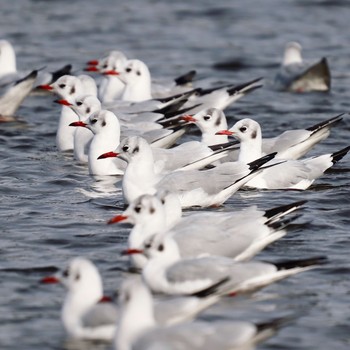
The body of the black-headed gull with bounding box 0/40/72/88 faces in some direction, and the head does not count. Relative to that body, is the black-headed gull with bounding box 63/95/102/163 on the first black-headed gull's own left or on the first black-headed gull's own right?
on the first black-headed gull's own left

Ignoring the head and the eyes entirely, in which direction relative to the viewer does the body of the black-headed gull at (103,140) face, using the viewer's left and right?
facing to the left of the viewer

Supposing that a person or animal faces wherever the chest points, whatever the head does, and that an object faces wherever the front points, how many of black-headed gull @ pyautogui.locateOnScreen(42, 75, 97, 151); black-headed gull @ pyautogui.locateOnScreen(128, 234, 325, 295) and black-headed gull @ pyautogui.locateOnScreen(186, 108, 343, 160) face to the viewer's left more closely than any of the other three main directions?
3

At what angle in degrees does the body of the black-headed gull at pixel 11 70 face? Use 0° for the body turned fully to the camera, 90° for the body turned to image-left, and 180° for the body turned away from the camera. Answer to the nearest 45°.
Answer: approximately 90°

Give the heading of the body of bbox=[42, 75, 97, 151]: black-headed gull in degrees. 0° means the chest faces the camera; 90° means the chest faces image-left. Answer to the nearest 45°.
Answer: approximately 90°

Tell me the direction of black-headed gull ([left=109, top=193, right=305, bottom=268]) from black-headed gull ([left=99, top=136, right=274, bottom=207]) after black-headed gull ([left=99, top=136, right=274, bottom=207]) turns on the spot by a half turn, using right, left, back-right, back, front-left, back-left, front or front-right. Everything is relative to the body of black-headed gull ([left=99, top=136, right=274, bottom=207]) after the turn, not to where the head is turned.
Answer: right

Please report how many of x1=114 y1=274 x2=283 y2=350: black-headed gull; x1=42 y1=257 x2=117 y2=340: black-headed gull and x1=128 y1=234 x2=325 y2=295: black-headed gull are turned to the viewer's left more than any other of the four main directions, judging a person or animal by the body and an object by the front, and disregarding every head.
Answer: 3

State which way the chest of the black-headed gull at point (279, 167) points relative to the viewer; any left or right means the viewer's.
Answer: facing to the left of the viewer

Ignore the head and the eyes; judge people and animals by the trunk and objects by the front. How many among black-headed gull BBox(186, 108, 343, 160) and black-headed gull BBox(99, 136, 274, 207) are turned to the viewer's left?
2

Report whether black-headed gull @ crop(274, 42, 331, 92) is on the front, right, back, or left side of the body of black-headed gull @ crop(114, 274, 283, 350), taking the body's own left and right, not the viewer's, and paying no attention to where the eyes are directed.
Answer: right

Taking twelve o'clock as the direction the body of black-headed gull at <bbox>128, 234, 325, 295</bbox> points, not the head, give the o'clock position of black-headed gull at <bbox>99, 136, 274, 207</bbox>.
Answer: black-headed gull at <bbox>99, 136, 274, 207</bbox> is roughly at 3 o'clock from black-headed gull at <bbox>128, 234, 325, 295</bbox>.
